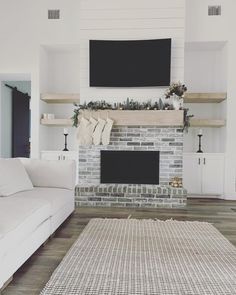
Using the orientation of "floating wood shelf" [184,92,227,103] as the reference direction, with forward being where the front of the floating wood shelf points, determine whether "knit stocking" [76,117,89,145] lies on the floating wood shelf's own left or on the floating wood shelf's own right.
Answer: on the floating wood shelf's own right

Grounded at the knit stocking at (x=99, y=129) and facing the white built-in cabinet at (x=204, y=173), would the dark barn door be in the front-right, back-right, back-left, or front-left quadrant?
back-left

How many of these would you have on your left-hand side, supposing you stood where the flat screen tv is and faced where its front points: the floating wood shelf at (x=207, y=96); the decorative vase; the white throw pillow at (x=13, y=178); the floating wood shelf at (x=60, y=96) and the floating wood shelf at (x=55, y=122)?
2

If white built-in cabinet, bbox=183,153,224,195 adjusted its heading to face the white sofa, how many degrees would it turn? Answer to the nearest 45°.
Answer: approximately 45° to its right

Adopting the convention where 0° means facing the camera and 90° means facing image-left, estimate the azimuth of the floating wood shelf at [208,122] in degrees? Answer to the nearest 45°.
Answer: approximately 0°

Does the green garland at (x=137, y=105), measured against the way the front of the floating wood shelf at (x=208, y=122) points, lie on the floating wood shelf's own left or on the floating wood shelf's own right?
on the floating wood shelf's own right

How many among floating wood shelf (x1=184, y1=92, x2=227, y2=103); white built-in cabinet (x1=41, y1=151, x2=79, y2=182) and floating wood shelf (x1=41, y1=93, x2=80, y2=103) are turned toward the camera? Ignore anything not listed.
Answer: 3

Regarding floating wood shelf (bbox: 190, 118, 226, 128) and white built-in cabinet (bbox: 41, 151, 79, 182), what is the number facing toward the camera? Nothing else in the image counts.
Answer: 2

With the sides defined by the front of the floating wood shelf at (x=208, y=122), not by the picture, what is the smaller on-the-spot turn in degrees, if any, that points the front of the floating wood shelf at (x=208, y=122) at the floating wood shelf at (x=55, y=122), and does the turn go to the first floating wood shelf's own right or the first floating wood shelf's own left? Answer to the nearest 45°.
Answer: approximately 90° to the first floating wood shelf's own right
